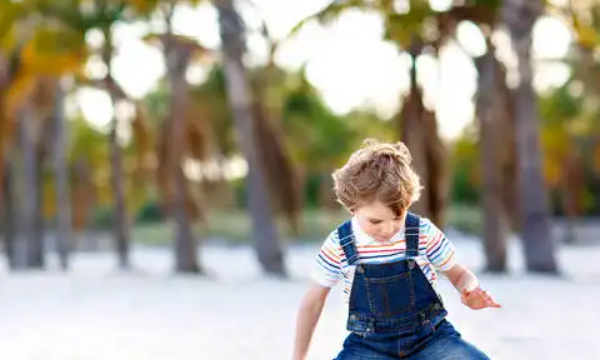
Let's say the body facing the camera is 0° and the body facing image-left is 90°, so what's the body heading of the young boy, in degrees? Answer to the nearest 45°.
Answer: approximately 0°

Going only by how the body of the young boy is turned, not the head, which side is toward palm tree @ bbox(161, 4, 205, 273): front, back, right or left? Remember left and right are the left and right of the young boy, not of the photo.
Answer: back
